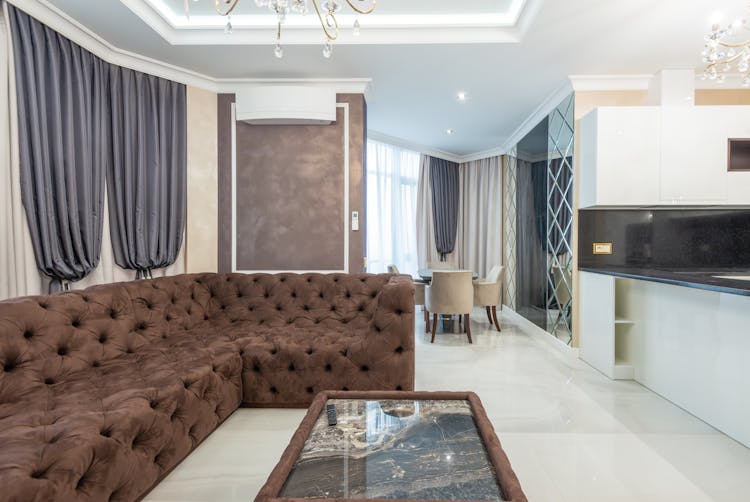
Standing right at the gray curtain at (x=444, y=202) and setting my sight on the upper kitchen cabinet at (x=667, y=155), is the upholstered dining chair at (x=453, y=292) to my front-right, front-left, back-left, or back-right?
front-right

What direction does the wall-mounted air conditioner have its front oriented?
toward the camera

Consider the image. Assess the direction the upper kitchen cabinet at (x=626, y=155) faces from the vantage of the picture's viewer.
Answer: facing the viewer

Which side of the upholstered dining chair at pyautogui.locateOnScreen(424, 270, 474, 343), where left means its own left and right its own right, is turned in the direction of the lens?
back

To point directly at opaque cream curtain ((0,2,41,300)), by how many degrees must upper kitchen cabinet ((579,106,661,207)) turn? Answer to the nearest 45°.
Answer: approximately 45° to its right

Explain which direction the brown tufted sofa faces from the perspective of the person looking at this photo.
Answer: facing the viewer and to the right of the viewer

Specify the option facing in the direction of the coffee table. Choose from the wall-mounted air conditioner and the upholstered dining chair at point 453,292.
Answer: the wall-mounted air conditioner

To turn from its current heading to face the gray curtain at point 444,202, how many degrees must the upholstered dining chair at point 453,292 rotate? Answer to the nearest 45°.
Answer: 0° — it already faces it

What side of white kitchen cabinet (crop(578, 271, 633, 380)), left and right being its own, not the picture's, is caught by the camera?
front

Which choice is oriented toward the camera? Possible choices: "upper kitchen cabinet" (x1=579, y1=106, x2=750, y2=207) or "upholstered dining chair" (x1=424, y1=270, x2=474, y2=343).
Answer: the upper kitchen cabinet
